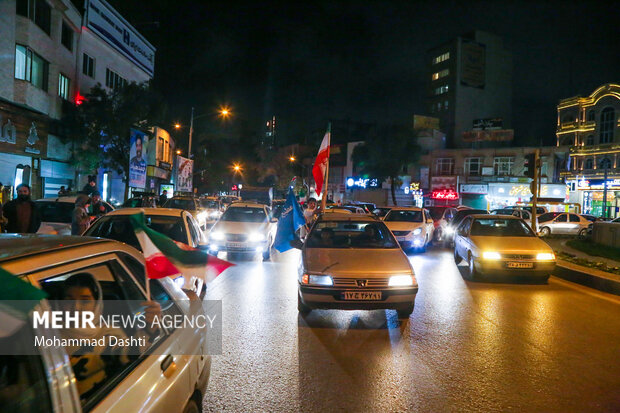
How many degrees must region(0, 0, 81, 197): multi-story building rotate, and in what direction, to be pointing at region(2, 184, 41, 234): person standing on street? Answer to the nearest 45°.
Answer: approximately 45° to its right

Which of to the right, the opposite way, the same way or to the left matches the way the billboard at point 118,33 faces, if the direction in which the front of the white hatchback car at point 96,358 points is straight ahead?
to the left

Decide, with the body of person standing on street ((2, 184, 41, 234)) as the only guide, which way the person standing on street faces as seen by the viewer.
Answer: toward the camera

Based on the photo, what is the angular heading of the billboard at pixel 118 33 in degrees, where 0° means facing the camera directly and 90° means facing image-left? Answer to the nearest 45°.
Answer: approximately 315°

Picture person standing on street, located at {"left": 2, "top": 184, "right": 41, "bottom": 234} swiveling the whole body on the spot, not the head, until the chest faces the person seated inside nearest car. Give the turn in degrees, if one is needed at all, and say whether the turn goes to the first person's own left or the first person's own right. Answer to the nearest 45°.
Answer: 0° — they already face them

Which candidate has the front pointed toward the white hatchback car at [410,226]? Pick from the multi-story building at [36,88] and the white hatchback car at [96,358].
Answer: the multi-story building

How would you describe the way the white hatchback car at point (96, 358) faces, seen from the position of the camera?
facing the viewer and to the left of the viewer

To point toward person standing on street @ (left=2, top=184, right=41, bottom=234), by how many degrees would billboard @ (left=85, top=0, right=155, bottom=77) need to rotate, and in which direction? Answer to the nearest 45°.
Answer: approximately 45° to its right

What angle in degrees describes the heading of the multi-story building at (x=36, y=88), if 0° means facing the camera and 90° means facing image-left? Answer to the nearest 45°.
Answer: approximately 315°

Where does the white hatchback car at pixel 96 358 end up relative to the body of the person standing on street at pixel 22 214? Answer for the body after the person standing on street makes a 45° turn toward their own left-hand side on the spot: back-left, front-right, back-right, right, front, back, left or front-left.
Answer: front-right

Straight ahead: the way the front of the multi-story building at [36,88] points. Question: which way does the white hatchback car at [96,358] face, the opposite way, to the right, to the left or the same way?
to the right

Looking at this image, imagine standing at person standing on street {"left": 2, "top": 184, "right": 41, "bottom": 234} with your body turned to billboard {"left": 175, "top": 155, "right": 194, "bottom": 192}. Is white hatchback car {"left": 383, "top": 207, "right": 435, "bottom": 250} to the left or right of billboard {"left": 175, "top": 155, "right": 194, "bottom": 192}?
right

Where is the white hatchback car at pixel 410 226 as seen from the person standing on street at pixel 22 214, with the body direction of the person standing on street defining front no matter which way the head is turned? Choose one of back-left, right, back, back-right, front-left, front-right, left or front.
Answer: left

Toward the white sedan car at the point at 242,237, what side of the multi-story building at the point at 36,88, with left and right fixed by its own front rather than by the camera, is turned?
front
